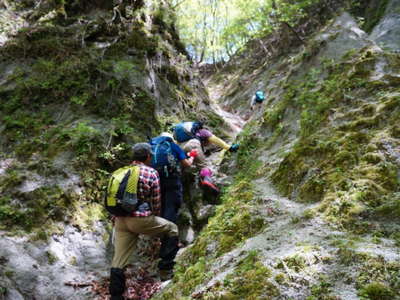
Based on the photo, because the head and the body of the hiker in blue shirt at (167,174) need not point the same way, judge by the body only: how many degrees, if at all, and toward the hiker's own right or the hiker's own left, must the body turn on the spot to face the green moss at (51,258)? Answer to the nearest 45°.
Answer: approximately 135° to the hiker's own left

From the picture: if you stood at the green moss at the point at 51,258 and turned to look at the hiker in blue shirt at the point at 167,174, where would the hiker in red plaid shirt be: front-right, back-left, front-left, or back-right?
front-right

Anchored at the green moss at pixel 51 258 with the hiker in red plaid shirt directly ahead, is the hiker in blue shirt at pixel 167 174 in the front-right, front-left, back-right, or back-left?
front-left

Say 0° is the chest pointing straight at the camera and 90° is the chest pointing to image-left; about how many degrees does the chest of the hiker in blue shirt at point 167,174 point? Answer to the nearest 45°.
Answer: approximately 225°

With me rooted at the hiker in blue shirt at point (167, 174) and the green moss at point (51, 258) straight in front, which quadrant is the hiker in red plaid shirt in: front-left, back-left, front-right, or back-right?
front-left

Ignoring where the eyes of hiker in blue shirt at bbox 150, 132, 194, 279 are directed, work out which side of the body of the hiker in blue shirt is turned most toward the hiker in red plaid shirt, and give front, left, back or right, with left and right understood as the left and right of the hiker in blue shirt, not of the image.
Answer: back
